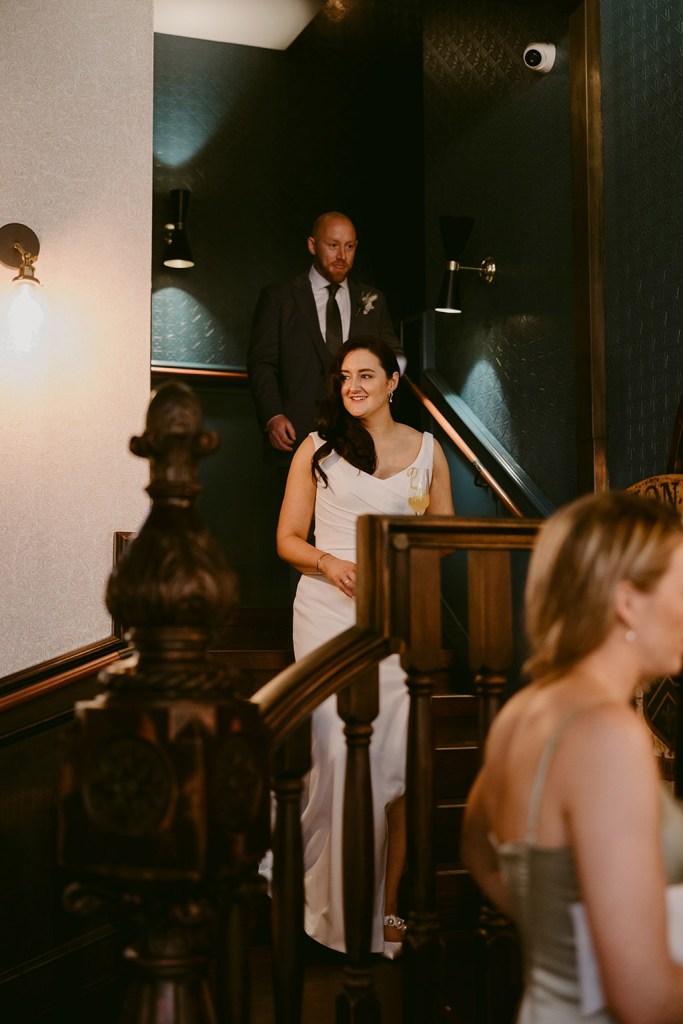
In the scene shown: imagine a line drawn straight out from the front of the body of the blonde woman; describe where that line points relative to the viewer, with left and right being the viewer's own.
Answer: facing away from the viewer and to the right of the viewer

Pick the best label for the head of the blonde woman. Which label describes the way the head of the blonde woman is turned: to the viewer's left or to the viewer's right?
to the viewer's right

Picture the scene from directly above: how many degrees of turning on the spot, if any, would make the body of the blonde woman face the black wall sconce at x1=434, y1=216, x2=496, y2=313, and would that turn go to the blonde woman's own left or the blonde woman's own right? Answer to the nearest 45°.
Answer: approximately 45° to the blonde woman's own left

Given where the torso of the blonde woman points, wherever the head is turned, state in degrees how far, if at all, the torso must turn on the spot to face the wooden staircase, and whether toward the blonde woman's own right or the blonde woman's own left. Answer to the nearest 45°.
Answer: approximately 45° to the blonde woman's own left

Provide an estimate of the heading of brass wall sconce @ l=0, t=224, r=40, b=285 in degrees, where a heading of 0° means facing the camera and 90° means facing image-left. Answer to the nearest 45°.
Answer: approximately 315°

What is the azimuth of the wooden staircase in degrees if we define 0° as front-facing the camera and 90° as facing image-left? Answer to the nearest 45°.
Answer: approximately 0°

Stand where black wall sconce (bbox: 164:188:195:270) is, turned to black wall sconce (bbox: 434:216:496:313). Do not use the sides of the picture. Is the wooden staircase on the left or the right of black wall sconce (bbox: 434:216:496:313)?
right

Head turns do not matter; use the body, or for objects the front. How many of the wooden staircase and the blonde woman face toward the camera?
1

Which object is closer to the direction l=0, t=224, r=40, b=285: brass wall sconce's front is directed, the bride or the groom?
the bride

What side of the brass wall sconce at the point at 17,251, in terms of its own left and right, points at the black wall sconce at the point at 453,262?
left

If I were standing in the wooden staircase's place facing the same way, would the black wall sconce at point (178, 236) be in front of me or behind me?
behind

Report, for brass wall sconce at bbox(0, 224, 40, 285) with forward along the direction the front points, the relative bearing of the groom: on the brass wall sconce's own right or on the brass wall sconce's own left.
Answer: on the brass wall sconce's own left
